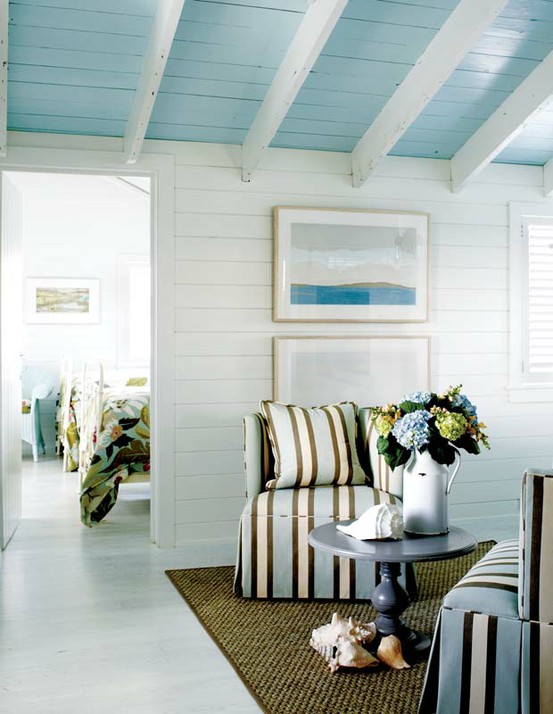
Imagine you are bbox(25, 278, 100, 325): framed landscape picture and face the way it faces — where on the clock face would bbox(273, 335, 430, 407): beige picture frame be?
The beige picture frame is roughly at 11 o'clock from the framed landscape picture.

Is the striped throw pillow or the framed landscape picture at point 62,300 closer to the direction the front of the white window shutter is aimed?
the striped throw pillow

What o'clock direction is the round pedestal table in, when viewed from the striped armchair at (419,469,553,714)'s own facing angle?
The round pedestal table is roughly at 2 o'clock from the striped armchair.

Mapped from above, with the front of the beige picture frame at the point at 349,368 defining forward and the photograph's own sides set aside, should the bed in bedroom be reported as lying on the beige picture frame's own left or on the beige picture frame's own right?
on the beige picture frame's own right

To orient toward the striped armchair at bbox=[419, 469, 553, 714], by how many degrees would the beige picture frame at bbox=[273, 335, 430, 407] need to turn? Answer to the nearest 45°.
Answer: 0° — it already faces it

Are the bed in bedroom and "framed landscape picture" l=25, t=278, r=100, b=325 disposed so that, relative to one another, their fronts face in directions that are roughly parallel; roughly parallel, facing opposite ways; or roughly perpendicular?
roughly perpendicular

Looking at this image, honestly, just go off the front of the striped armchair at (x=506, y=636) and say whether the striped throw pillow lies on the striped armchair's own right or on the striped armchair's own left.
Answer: on the striped armchair's own right

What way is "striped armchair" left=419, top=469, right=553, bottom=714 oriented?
to the viewer's left

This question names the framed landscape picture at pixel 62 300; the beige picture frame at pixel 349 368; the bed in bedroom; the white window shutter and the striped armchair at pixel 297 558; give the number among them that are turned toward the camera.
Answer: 4

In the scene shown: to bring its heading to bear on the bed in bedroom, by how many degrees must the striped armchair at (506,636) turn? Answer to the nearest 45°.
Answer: approximately 45° to its right
